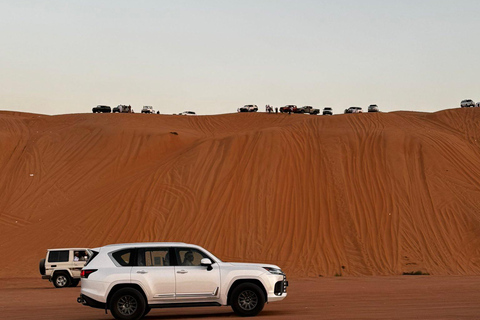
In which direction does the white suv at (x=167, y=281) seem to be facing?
to the viewer's right

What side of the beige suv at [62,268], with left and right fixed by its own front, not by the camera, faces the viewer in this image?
right

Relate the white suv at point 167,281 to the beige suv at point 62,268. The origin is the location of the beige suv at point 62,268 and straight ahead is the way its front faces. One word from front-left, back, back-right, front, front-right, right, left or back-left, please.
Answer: right

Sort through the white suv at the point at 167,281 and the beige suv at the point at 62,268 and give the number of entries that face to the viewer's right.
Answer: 2

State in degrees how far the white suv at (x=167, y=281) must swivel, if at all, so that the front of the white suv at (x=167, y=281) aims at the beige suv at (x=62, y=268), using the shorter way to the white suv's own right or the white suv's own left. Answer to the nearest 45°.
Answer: approximately 90° to the white suv's own left
